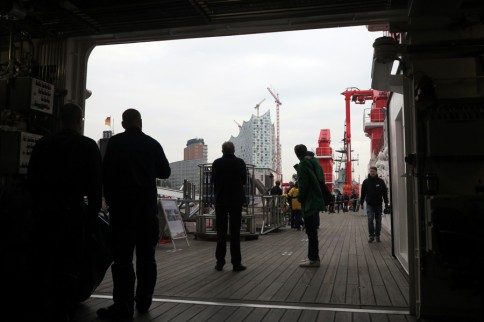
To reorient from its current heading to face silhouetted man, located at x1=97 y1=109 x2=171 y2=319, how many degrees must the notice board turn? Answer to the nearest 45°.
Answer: approximately 45° to its right

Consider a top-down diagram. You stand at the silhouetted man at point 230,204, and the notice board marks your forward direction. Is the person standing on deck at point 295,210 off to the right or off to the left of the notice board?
right

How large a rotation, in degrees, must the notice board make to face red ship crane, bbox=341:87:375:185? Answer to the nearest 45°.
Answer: approximately 90° to its left

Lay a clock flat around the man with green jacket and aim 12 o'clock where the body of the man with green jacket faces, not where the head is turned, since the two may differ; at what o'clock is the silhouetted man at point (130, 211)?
The silhouetted man is roughly at 10 o'clock from the man with green jacket.

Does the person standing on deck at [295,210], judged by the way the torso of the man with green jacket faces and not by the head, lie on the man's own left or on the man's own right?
on the man's own right

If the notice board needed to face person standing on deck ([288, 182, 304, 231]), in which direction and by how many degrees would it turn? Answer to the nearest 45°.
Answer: approximately 90° to its left

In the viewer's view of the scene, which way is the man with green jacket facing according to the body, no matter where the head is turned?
to the viewer's left

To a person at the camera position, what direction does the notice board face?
facing the viewer and to the right of the viewer

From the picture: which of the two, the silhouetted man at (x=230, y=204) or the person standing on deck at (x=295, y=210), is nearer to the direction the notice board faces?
the silhouetted man

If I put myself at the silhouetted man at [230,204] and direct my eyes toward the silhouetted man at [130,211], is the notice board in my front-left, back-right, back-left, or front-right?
back-right

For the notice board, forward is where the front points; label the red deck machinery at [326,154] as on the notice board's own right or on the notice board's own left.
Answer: on the notice board's own left
